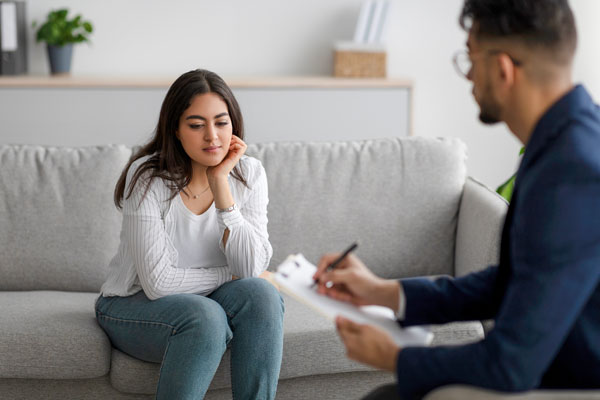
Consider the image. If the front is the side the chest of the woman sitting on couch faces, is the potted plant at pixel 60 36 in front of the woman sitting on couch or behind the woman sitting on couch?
behind

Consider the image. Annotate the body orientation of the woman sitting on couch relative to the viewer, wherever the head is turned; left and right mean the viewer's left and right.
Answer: facing the viewer and to the right of the viewer

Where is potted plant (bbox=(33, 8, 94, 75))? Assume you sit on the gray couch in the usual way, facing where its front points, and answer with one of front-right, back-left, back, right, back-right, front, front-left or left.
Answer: back-right

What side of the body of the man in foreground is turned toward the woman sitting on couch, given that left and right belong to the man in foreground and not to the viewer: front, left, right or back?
front

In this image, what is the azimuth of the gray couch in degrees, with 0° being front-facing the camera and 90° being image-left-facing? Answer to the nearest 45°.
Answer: approximately 0°

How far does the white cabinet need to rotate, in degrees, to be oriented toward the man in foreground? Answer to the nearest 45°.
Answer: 0° — it already faces them

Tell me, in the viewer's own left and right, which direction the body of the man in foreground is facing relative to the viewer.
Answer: facing away from the viewer and to the left of the viewer

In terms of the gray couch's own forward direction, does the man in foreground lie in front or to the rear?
in front
